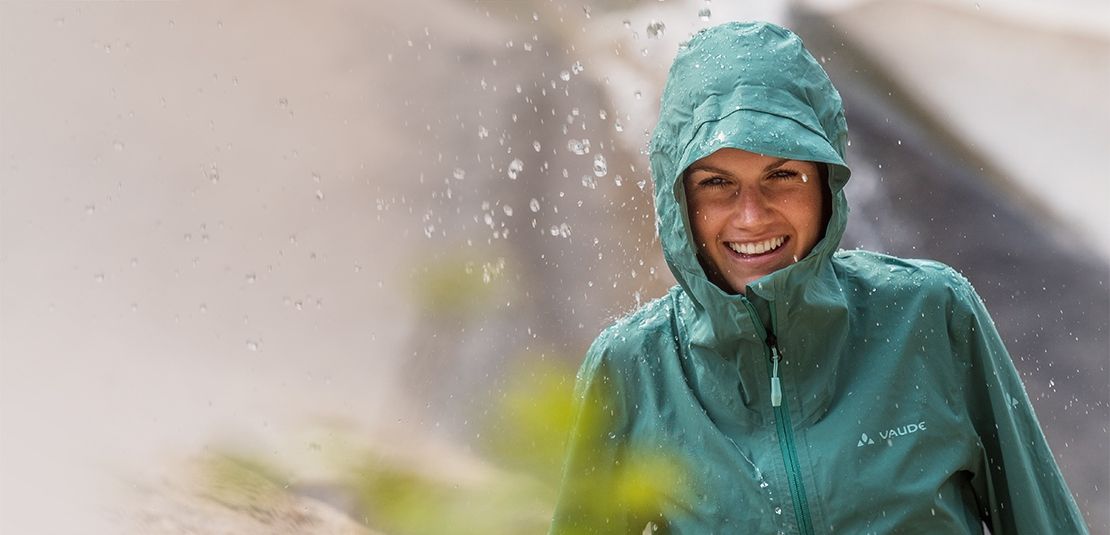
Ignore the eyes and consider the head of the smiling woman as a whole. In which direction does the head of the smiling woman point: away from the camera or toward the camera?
toward the camera

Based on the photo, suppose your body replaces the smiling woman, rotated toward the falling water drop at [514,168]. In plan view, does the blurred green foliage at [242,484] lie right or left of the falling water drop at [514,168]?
left

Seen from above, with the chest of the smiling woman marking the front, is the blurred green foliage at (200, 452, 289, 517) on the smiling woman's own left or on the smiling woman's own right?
on the smiling woman's own right

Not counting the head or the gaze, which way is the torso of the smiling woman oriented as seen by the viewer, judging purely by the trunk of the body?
toward the camera
